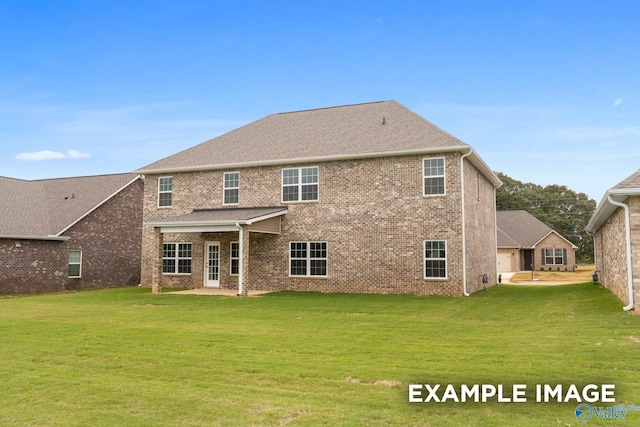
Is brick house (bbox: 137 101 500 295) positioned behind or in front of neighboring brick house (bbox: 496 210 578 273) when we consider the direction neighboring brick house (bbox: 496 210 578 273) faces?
in front

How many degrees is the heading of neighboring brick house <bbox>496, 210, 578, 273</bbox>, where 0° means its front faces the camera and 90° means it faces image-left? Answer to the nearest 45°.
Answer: approximately 0°

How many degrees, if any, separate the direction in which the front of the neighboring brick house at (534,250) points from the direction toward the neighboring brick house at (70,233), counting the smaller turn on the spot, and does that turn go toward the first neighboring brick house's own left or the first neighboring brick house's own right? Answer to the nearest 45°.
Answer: approximately 45° to the first neighboring brick house's own right
